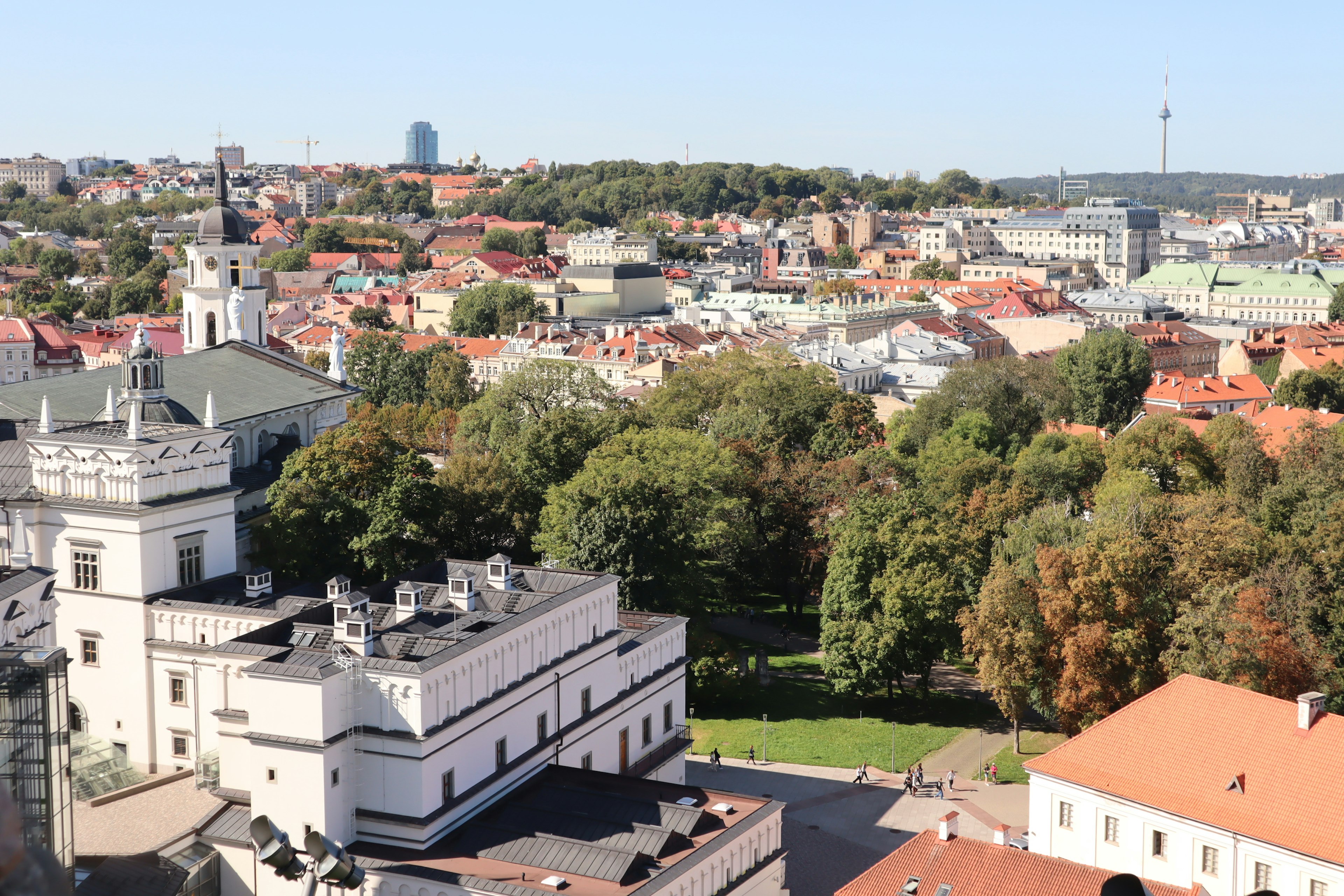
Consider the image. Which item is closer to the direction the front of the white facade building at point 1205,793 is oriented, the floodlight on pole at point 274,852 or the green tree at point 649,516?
the floodlight on pole

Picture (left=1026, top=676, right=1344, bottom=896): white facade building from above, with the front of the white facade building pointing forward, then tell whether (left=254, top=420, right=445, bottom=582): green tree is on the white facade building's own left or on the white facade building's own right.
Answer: on the white facade building's own right

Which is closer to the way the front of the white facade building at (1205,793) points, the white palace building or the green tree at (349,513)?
the white palace building

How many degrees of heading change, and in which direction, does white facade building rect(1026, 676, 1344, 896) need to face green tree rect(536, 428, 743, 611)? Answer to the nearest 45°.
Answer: approximately 90° to its right

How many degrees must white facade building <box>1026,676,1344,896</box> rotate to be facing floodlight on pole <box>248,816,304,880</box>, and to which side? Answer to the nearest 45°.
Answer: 0° — it already faces it

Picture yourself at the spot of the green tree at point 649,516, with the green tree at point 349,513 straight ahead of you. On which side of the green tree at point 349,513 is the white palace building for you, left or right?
left

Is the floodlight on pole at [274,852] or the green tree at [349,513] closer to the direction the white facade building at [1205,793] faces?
the floodlight on pole

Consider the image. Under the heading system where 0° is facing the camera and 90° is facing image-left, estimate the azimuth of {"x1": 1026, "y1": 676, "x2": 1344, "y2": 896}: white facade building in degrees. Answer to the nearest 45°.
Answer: approximately 45°
